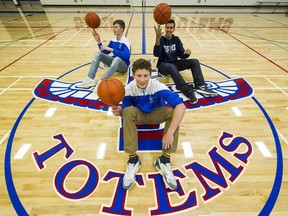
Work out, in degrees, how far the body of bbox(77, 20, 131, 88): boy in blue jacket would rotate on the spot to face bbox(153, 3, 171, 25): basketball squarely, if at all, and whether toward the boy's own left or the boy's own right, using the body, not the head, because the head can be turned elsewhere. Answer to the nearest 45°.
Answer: approximately 135° to the boy's own left

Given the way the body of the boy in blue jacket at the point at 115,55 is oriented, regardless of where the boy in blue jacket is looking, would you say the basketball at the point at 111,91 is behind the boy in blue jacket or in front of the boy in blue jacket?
in front

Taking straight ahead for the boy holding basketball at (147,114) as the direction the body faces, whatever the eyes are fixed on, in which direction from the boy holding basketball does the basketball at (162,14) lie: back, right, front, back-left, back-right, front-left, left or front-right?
back

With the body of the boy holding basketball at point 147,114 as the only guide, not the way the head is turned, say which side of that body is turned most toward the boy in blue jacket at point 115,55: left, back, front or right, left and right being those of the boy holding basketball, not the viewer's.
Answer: back

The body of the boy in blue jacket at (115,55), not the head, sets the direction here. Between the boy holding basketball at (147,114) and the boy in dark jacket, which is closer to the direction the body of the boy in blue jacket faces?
the boy holding basketball

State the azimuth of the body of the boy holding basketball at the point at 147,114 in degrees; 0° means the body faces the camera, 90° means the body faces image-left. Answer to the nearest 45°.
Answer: approximately 0°

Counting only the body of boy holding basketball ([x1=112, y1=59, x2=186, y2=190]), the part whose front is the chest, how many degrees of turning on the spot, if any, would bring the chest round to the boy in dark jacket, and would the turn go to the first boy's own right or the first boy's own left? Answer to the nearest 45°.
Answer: approximately 180°

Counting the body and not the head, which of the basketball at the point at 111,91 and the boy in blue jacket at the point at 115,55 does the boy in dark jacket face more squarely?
the basketball
